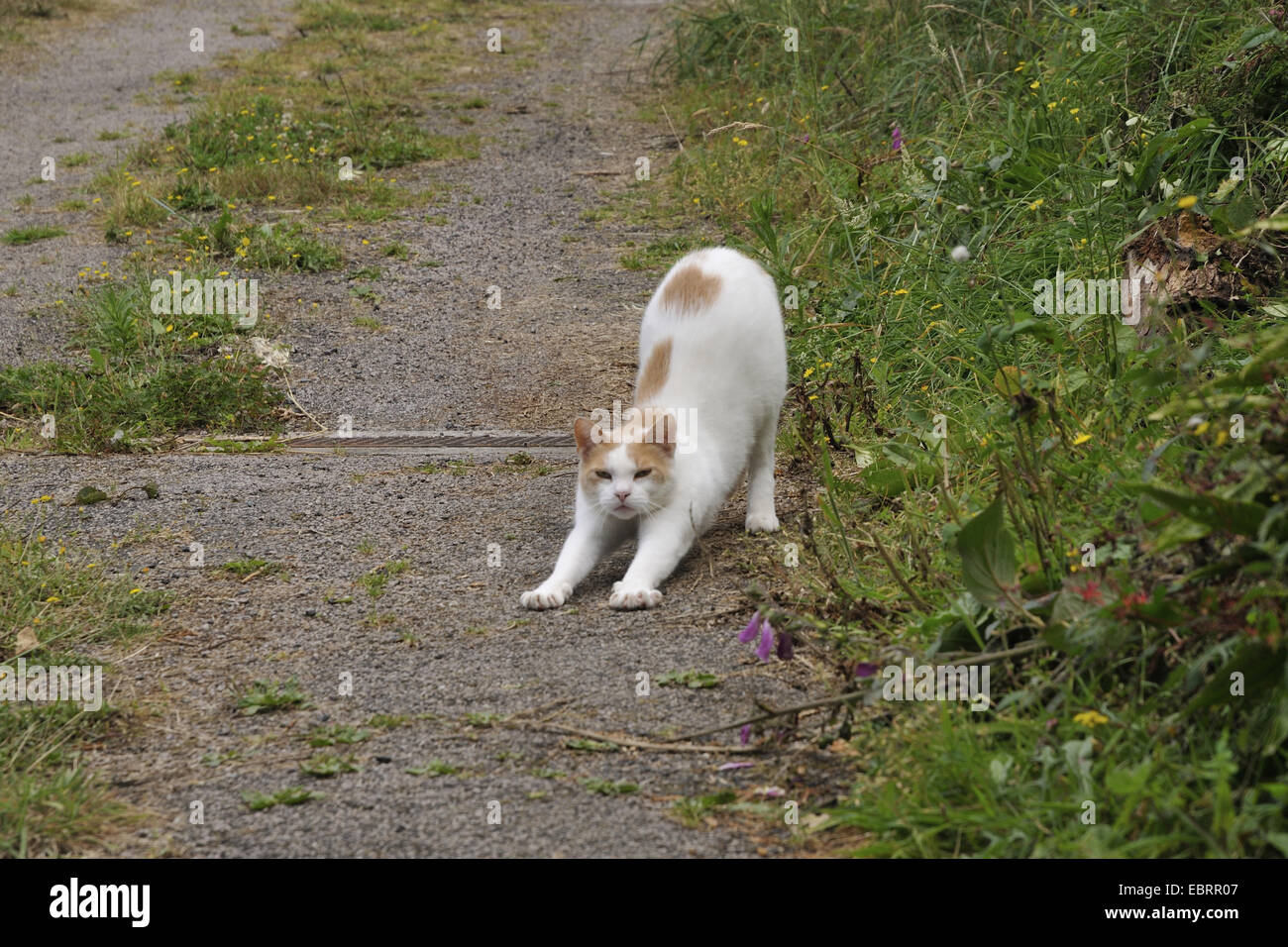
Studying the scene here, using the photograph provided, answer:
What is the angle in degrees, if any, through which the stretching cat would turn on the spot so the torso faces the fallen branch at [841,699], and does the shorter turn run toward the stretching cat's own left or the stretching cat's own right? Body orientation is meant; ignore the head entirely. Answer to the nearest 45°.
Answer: approximately 45° to the stretching cat's own left

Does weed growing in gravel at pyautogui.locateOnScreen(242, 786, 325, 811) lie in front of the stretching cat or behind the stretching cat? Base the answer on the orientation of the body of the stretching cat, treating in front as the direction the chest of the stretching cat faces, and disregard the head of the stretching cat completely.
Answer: in front

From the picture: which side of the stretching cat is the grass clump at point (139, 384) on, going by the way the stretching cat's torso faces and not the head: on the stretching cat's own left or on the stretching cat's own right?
on the stretching cat's own right

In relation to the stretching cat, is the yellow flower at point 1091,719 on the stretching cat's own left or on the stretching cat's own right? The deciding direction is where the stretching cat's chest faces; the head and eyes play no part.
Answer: on the stretching cat's own left

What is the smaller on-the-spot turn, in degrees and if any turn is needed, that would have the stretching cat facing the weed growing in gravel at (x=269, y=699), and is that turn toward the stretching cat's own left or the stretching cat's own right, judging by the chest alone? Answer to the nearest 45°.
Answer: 0° — it already faces it

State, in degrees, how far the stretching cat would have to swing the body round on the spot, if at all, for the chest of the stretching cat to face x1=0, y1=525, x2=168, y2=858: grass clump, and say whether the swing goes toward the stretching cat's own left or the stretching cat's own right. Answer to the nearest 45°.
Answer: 0° — it already faces it

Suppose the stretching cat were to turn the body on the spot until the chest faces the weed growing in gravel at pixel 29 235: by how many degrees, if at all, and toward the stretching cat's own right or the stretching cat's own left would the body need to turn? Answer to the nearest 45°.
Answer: approximately 90° to the stretching cat's own right

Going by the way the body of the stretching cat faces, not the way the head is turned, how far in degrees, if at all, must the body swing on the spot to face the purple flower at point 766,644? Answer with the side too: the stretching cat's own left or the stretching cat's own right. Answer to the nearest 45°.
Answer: approximately 45° to the stretching cat's own left

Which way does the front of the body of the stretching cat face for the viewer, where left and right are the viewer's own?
facing the viewer and to the left of the viewer

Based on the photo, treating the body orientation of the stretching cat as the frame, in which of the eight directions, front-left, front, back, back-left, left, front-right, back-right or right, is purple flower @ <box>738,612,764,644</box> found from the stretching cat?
front-left

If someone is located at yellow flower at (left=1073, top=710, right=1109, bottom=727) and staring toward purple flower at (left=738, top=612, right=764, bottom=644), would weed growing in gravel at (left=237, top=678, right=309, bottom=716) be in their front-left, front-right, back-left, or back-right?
front-left
